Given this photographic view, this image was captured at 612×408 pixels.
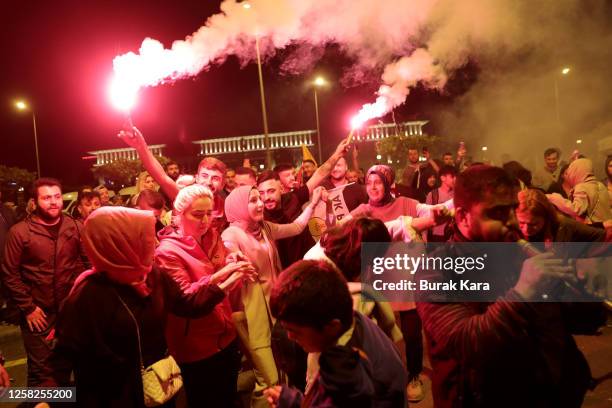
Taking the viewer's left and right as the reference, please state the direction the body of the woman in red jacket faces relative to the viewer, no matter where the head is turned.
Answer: facing the viewer and to the right of the viewer

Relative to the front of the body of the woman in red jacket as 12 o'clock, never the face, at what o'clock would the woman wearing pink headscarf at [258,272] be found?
The woman wearing pink headscarf is roughly at 9 o'clock from the woman in red jacket.

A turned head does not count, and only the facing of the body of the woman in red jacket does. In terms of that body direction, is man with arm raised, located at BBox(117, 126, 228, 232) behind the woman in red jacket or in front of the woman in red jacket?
behind

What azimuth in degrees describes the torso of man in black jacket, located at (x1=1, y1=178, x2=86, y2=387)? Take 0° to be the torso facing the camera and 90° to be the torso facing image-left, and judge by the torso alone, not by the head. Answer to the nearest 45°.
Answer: approximately 315°
